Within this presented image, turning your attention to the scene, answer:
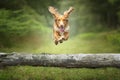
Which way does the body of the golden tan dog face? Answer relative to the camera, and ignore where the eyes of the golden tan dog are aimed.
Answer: toward the camera
